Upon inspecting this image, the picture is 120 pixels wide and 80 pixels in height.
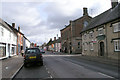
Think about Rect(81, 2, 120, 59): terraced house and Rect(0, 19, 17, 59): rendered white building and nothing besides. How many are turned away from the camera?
0

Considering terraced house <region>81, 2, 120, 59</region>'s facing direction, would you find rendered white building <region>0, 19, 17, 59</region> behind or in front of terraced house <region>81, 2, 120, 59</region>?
in front

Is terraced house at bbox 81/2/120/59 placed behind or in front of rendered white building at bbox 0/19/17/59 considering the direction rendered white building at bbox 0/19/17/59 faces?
in front

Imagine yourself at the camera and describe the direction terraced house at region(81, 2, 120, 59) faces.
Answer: facing the viewer and to the left of the viewer

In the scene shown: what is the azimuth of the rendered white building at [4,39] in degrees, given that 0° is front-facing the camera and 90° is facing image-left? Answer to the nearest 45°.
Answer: approximately 315°
